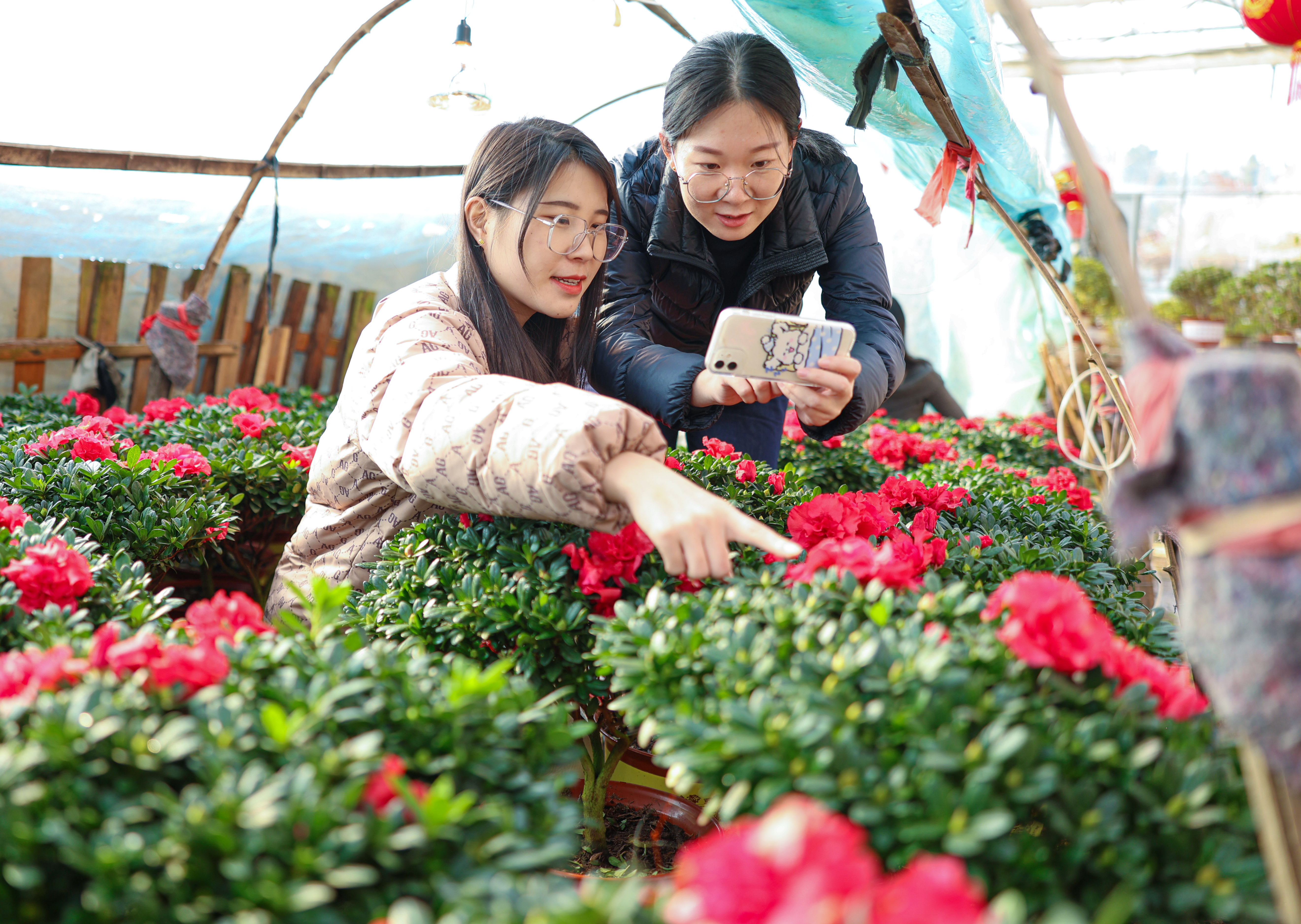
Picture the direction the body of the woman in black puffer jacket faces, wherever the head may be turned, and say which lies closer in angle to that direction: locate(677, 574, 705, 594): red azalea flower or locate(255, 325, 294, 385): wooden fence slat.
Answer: the red azalea flower

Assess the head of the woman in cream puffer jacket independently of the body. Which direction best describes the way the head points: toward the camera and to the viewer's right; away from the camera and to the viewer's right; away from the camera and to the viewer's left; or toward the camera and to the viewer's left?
toward the camera and to the viewer's right

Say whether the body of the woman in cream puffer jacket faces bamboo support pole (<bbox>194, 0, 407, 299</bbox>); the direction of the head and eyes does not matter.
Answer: no

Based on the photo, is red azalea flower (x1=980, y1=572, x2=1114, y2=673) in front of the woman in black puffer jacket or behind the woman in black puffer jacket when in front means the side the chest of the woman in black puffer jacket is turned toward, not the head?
in front

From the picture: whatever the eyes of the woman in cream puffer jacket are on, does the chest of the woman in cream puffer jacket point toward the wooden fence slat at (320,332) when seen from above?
no

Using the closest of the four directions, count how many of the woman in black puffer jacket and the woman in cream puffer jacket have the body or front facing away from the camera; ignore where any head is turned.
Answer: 0

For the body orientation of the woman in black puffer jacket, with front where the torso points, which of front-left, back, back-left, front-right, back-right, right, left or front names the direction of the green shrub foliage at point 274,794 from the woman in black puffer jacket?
front

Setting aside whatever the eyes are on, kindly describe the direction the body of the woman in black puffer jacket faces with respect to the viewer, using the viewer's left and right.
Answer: facing the viewer

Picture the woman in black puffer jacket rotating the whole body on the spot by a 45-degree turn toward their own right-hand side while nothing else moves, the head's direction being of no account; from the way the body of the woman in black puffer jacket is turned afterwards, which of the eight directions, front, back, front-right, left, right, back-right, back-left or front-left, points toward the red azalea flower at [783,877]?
front-left

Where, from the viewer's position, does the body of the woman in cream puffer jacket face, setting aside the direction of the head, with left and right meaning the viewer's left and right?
facing the viewer and to the right of the viewer

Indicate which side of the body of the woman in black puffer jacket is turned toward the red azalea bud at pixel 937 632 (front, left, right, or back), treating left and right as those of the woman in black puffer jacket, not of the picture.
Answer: front

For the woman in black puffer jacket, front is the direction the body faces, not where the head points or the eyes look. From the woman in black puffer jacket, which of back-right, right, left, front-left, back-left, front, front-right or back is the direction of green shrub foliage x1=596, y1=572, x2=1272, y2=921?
front

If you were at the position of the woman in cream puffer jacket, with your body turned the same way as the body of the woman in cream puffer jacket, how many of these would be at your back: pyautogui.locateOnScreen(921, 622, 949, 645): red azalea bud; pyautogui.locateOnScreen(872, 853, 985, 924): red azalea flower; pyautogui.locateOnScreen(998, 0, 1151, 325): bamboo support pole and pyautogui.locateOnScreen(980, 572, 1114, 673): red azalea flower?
0

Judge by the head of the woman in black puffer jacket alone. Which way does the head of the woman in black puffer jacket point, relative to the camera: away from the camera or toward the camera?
toward the camera
